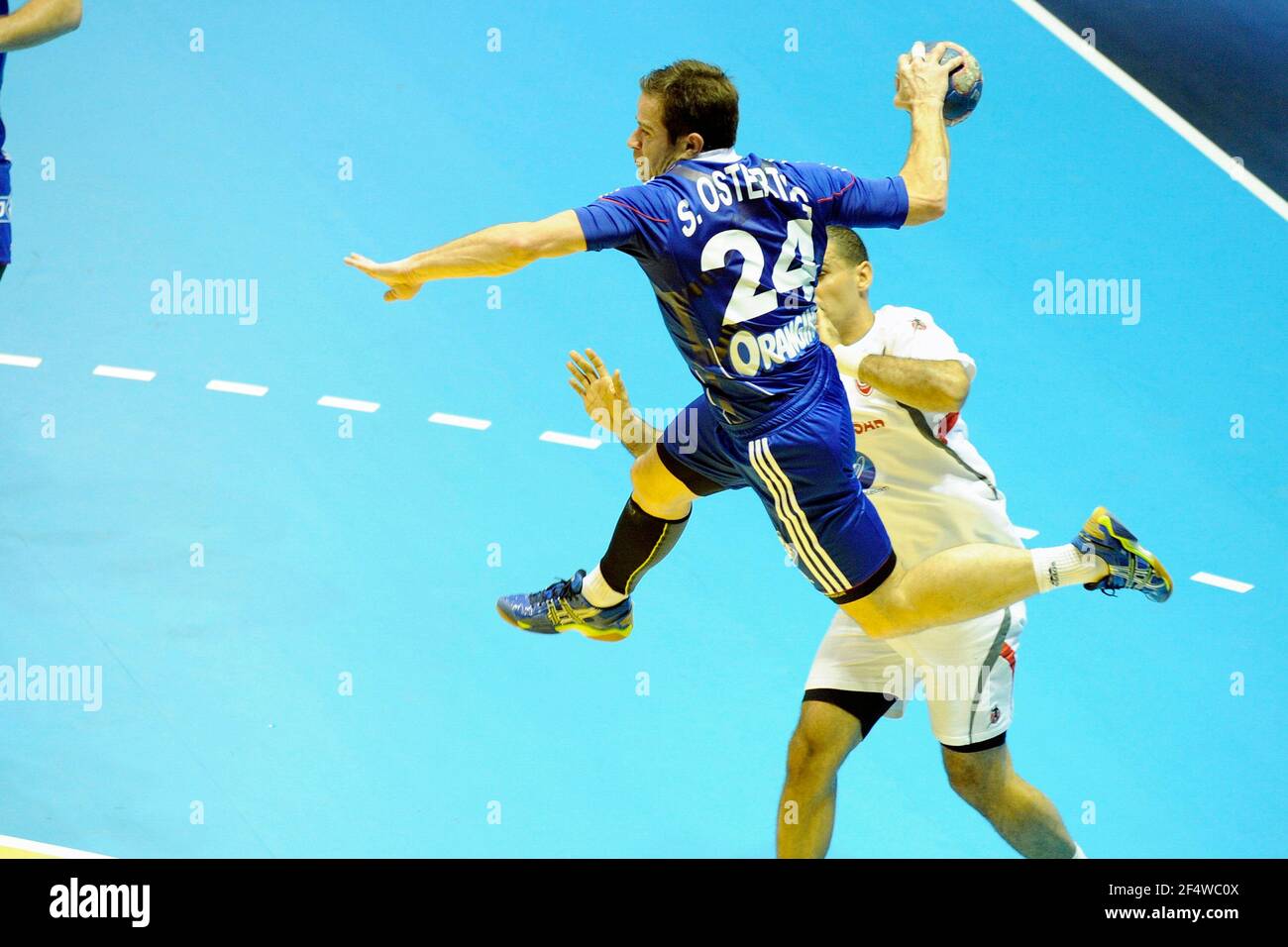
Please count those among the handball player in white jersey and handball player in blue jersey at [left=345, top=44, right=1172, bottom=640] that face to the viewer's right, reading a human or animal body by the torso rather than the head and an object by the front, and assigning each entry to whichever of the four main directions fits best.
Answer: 0

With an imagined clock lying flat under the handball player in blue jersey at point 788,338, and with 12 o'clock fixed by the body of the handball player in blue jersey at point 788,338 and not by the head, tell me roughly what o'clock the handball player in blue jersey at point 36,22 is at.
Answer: the handball player in blue jersey at point 36,22 is roughly at 10 o'clock from the handball player in blue jersey at point 788,338.

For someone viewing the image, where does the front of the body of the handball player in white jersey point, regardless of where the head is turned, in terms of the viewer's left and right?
facing the viewer and to the left of the viewer

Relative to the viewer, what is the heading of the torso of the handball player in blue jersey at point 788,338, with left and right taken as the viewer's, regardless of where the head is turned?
facing away from the viewer and to the left of the viewer

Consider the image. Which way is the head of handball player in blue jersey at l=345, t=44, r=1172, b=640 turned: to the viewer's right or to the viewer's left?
to the viewer's left

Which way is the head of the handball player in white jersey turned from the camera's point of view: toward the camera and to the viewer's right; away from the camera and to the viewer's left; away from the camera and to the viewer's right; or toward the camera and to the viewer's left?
toward the camera and to the viewer's left

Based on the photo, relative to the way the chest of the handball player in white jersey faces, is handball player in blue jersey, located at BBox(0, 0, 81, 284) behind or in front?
in front
